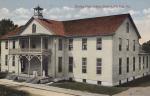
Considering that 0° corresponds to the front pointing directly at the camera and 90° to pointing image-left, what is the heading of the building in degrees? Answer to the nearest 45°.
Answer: approximately 45°
